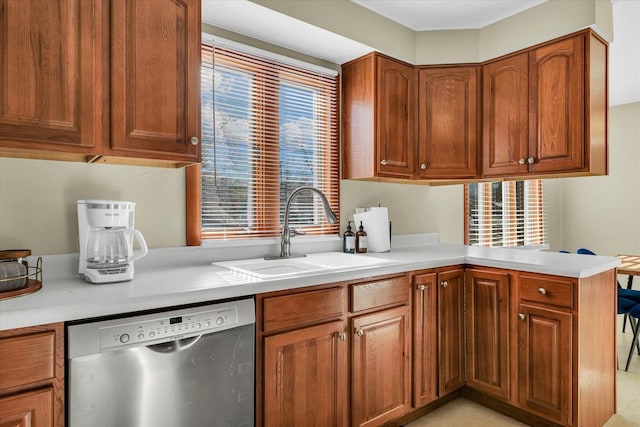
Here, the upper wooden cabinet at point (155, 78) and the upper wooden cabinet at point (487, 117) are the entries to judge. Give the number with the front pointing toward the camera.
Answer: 2

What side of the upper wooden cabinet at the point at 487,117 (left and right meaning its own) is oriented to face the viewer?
front

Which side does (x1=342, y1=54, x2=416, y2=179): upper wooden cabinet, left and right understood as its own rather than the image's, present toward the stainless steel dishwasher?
right

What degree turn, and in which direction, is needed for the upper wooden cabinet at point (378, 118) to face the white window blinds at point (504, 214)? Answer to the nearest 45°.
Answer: approximately 90° to its left

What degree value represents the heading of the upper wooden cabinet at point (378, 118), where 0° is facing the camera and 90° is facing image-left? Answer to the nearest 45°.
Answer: approximately 315°

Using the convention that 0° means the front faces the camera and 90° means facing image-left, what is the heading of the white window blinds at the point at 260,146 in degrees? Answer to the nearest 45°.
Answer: approximately 315°

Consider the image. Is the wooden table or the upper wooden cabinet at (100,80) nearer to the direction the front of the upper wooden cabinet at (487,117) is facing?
the upper wooden cabinet

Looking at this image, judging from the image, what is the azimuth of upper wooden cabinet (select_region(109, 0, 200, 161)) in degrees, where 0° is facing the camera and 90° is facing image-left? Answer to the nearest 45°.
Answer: approximately 0°

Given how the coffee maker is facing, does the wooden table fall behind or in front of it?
in front

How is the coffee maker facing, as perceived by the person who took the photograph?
facing the viewer and to the right of the viewer

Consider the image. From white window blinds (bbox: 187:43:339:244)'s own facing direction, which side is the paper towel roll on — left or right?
on its left

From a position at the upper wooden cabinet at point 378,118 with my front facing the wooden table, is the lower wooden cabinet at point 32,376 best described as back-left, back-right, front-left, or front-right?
back-right
